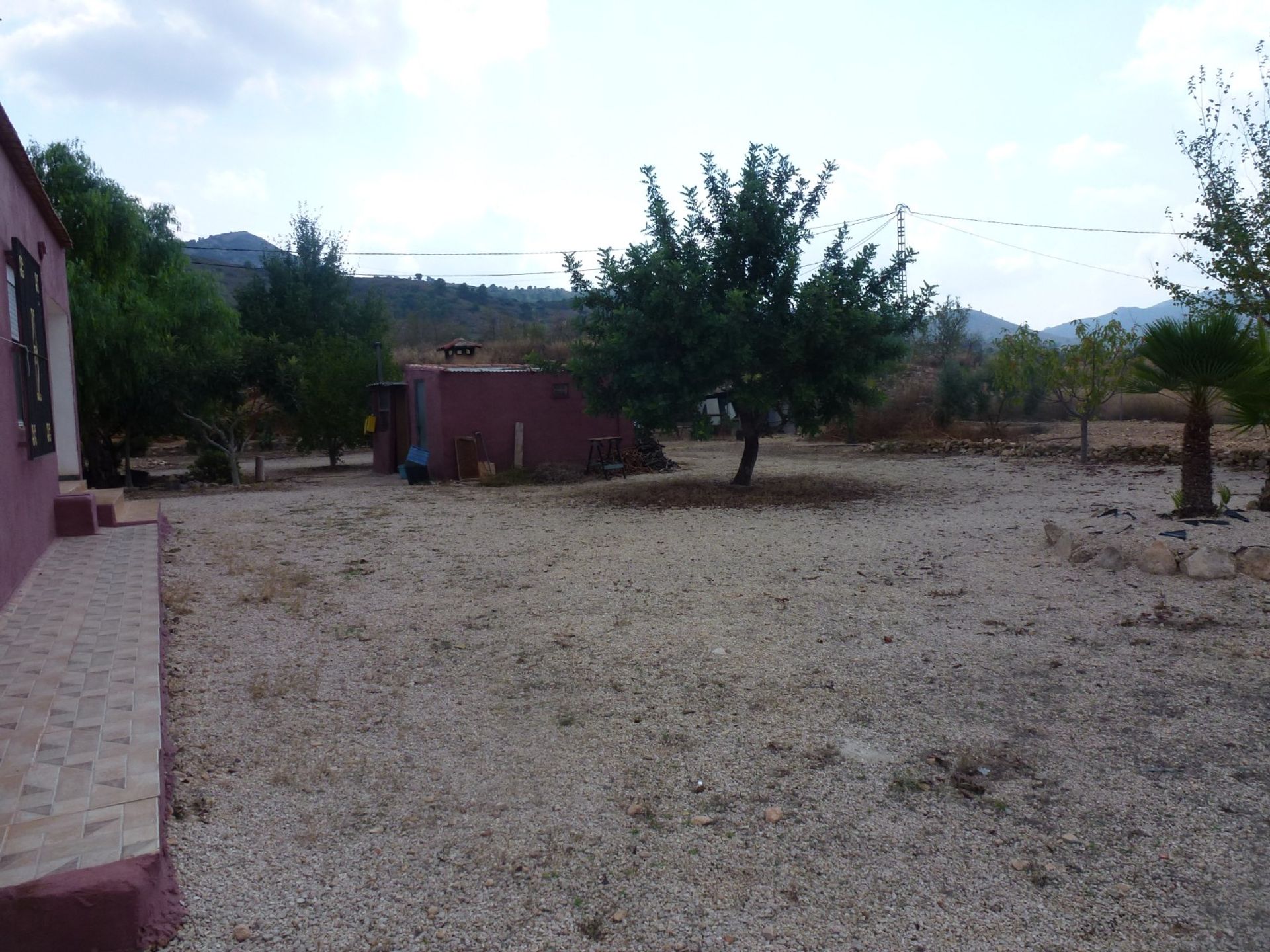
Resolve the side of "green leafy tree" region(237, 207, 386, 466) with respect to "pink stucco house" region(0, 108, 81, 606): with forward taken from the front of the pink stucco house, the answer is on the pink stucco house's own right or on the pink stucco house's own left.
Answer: on the pink stucco house's own left

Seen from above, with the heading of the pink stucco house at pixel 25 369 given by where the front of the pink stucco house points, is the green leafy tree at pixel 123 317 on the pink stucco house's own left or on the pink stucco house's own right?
on the pink stucco house's own left

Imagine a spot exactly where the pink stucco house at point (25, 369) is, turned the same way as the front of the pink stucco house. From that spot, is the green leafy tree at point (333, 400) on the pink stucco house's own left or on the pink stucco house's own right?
on the pink stucco house's own left

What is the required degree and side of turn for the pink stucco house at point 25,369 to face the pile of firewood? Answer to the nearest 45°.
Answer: approximately 45° to its left

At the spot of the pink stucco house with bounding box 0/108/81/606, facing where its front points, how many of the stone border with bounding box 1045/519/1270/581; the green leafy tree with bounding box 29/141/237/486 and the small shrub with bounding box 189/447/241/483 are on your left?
2

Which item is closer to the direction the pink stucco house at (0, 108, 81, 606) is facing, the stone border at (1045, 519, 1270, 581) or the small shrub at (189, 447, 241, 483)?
the stone border

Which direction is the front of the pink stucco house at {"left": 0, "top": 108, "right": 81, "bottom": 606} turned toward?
to the viewer's right

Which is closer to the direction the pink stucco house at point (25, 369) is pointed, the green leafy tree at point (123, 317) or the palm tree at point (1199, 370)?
the palm tree
